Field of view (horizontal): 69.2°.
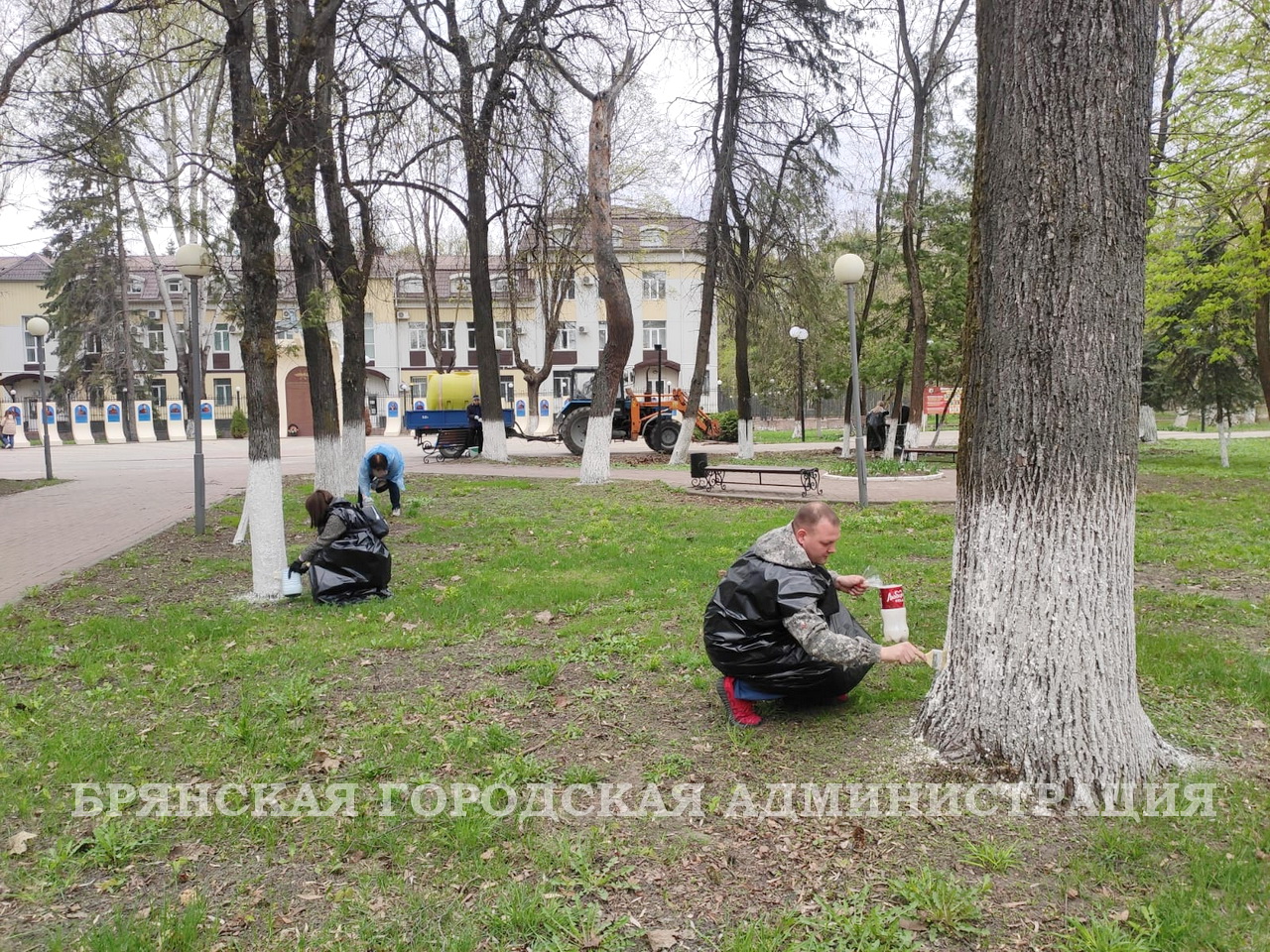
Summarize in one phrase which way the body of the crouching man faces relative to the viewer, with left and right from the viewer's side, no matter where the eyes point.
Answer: facing to the right of the viewer

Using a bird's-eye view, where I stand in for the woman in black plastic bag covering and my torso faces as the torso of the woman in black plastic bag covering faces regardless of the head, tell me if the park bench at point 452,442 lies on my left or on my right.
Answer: on my right

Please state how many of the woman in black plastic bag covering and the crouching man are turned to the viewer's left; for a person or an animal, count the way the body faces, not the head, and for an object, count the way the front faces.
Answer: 1

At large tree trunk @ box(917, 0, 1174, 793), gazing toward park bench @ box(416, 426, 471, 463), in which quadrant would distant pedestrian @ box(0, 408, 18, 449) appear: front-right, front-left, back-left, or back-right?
front-left

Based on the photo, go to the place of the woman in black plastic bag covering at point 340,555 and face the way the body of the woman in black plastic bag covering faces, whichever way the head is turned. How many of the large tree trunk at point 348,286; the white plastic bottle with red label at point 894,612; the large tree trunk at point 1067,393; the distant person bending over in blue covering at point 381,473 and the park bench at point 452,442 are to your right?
3

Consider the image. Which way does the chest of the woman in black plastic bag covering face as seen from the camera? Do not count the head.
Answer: to the viewer's left

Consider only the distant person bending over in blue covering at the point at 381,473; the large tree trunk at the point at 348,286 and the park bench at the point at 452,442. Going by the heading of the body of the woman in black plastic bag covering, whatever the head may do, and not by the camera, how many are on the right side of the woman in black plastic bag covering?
3

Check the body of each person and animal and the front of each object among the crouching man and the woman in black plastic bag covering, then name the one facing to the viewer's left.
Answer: the woman in black plastic bag covering

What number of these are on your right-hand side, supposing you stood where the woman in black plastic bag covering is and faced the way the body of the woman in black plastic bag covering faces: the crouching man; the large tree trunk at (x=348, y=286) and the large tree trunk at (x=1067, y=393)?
1

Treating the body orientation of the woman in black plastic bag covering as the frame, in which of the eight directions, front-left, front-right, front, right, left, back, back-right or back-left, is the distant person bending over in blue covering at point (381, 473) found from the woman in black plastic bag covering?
right

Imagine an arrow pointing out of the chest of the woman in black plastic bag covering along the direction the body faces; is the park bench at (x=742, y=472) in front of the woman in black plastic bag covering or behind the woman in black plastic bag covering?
behind

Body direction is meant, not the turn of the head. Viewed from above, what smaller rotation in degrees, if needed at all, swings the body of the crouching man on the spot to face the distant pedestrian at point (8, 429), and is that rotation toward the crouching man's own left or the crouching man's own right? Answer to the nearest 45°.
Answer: approximately 135° to the crouching man's own left
